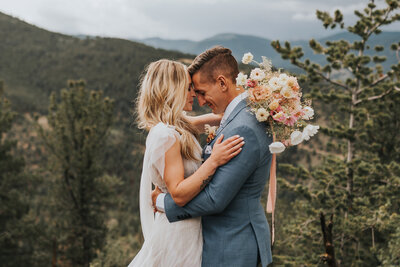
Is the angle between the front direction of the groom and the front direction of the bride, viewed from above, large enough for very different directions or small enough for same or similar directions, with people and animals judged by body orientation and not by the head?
very different directions

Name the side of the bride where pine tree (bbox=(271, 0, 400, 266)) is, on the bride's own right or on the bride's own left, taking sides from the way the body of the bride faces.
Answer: on the bride's own left

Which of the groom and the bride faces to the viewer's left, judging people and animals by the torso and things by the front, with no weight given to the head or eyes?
the groom

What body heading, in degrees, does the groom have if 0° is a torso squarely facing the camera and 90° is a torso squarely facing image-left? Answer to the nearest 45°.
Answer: approximately 90°

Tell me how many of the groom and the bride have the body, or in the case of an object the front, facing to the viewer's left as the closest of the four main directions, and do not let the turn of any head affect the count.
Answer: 1

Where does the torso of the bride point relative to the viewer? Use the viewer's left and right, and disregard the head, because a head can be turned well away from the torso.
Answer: facing to the right of the viewer

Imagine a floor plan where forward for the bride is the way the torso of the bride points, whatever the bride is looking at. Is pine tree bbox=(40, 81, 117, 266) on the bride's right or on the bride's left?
on the bride's left

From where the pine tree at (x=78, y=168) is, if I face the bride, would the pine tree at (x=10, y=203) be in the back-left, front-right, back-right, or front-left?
back-right
